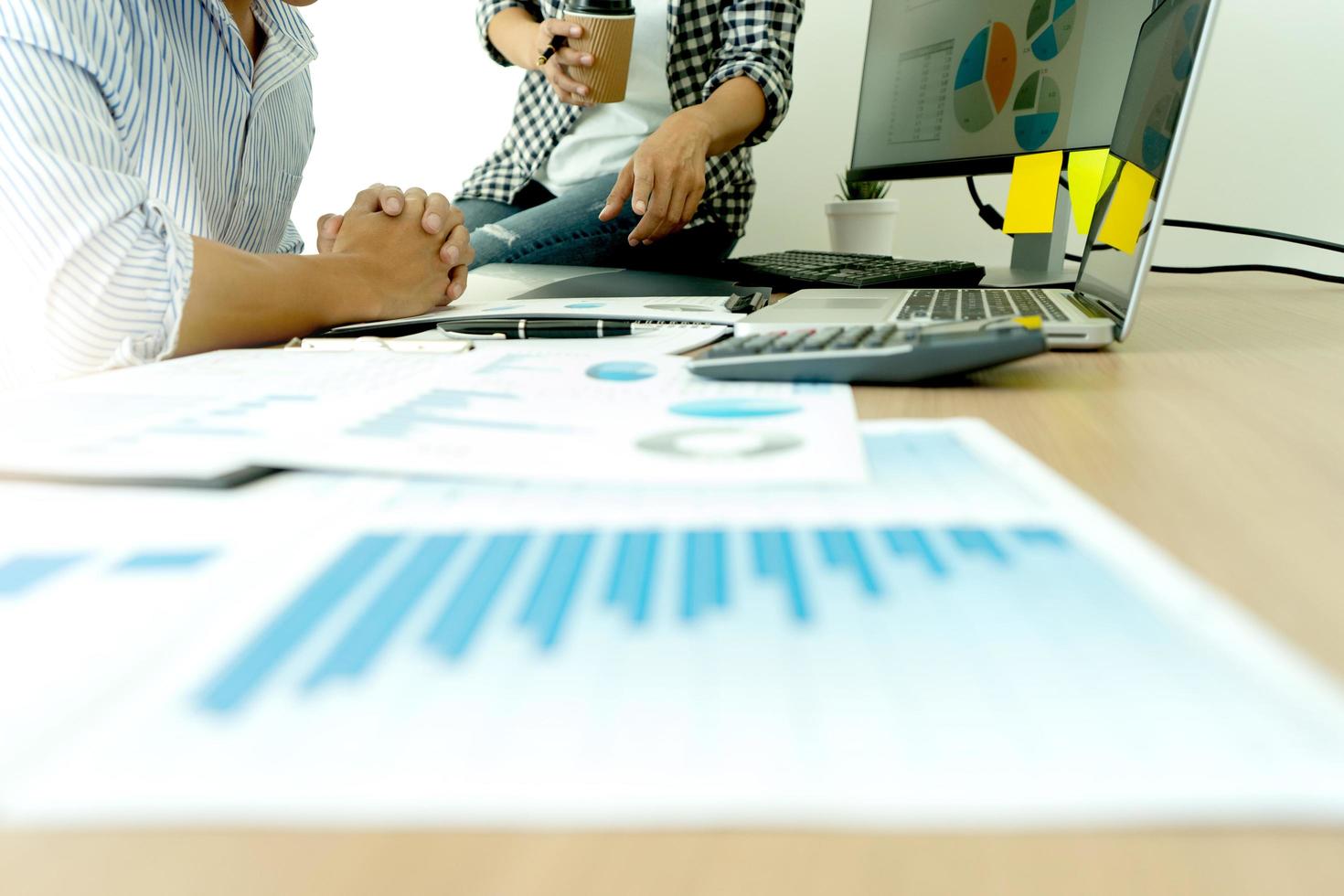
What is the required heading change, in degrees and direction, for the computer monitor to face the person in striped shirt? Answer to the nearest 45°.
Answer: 0° — it already faces them

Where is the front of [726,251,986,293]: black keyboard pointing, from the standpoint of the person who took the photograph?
facing the viewer and to the left of the viewer

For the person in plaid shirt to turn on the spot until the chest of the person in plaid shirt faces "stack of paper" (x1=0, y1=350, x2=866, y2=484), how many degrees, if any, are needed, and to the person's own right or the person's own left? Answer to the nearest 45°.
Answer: approximately 45° to the person's own left

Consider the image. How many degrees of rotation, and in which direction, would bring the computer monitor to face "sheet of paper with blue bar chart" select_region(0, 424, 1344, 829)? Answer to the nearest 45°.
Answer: approximately 45° to its left

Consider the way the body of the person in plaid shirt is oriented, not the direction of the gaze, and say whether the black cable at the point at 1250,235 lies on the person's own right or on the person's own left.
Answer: on the person's own left

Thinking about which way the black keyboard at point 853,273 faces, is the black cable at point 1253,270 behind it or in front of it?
behind

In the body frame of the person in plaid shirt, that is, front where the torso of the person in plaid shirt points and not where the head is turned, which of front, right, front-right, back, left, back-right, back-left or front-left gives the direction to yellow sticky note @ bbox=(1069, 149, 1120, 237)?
left

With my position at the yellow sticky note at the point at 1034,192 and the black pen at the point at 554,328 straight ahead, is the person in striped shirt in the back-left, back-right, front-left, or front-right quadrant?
front-right
